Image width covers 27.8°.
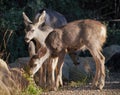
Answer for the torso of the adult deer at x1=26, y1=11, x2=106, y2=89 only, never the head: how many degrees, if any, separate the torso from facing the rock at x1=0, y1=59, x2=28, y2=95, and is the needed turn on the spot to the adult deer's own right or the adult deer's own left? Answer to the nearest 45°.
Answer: approximately 45° to the adult deer's own left

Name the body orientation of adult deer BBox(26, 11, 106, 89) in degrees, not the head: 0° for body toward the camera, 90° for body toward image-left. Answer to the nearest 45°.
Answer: approximately 90°
